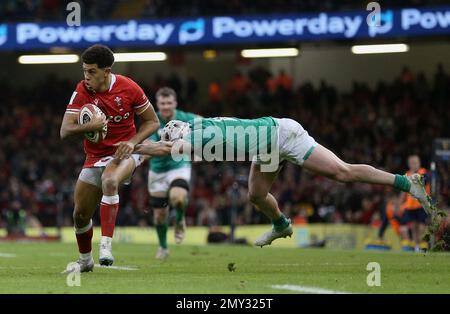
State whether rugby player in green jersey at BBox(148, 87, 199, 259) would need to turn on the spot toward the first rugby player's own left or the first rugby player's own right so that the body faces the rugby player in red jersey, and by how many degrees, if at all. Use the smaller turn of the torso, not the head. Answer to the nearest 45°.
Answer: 0° — they already face them

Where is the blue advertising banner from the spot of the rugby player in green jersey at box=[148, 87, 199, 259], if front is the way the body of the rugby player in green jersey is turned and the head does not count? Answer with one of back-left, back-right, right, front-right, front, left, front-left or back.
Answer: back

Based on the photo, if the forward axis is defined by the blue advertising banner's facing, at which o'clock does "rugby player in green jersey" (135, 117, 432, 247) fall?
The rugby player in green jersey is roughly at 12 o'clock from the blue advertising banner.

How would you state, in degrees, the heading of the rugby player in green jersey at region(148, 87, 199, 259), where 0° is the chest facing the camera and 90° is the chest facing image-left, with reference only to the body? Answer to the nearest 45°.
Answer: approximately 0°

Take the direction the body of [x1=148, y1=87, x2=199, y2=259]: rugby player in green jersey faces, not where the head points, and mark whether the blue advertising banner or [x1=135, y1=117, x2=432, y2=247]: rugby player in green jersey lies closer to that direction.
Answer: the rugby player in green jersey

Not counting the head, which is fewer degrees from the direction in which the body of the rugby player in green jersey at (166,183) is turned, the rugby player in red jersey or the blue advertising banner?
the rugby player in red jersey

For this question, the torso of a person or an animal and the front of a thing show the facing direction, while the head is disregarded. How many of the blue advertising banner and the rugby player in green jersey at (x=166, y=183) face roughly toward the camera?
2

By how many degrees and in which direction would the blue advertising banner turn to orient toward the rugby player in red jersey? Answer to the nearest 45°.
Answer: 0° — it already faces them

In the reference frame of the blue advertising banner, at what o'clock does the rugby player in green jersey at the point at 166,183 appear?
The rugby player in green jersey is roughly at 12 o'clock from the blue advertising banner.
